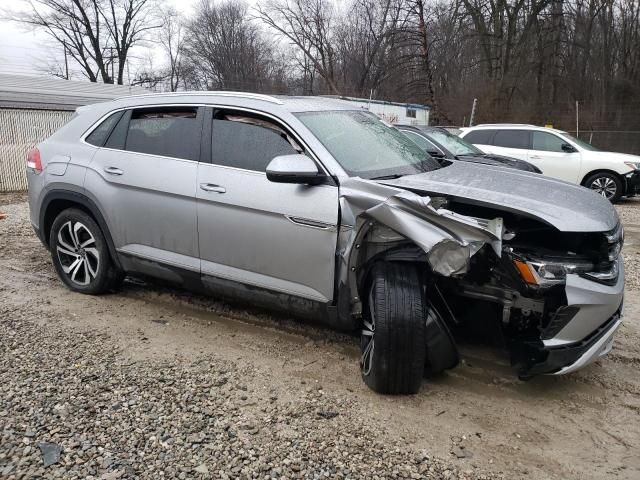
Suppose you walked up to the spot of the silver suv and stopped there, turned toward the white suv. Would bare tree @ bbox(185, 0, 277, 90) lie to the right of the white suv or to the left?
left

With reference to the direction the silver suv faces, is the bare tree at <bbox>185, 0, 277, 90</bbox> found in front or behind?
behind

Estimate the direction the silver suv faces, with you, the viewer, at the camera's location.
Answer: facing the viewer and to the right of the viewer

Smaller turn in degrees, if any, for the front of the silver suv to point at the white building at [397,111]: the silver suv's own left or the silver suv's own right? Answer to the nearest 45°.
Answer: approximately 135° to the silver suv's own left

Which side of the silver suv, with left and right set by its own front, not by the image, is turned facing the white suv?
left
